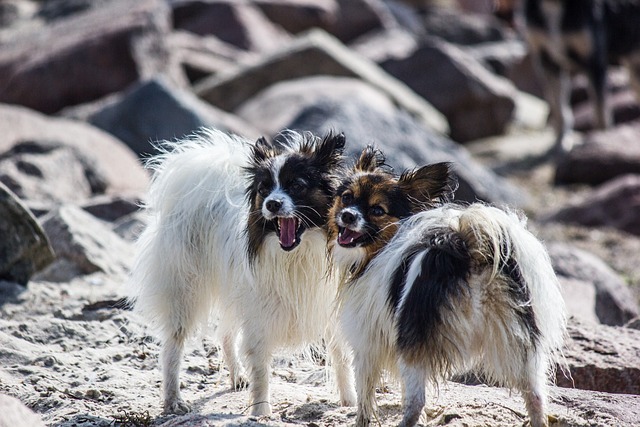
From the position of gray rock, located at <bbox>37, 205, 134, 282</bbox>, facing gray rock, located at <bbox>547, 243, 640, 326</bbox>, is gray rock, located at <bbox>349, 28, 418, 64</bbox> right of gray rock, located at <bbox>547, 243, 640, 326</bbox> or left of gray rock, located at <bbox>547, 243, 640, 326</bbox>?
left

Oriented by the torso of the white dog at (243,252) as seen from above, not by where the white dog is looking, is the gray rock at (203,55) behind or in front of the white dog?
behind

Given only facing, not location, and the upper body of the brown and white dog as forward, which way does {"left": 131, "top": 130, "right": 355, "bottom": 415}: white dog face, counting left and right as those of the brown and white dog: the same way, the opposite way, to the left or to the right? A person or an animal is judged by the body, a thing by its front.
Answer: the opposite way

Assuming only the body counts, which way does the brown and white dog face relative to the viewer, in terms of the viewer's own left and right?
facing away from the viewer and to the left of the viewer

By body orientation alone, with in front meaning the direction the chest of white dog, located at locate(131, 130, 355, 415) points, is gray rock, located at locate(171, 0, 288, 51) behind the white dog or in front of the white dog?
behind

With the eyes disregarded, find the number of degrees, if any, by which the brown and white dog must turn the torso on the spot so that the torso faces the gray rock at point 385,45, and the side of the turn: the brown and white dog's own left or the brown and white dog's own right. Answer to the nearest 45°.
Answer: approximately 45° to the brown and white dog's own right
